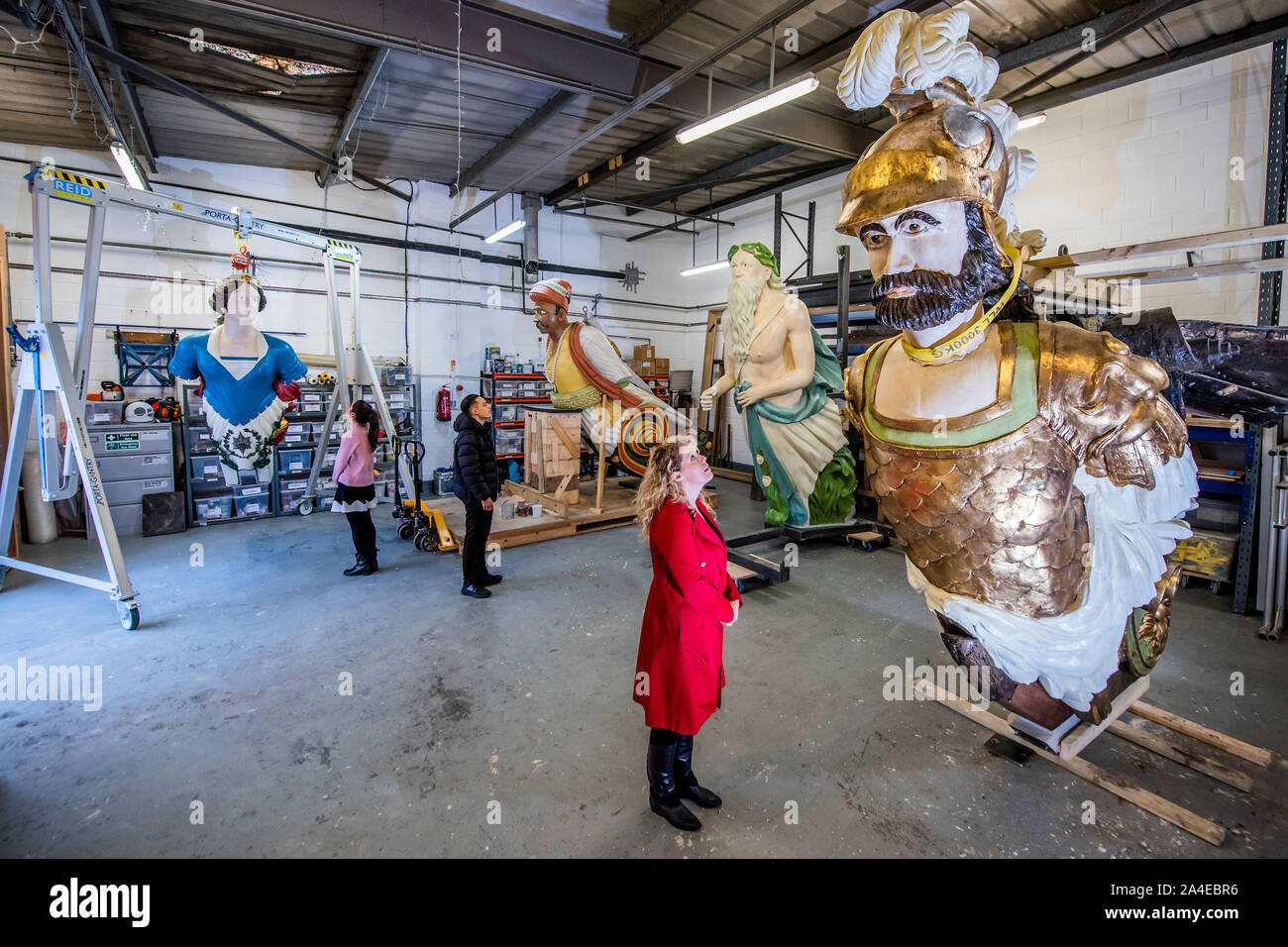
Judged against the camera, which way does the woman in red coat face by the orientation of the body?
to the viewer's right

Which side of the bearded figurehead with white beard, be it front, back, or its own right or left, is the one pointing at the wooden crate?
right

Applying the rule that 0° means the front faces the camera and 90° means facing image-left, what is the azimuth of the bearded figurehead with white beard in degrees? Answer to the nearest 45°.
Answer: approximately 45°

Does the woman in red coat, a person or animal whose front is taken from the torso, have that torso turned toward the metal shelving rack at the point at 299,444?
no

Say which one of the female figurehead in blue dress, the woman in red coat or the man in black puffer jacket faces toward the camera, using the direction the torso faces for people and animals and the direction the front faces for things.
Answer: the female figurehead in blue dress

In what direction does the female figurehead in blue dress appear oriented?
toward the camera

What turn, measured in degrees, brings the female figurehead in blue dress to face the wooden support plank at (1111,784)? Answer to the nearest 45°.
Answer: approximately 45° to its left

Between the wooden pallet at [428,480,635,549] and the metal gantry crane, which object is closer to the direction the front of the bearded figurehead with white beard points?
the metal gantry crane

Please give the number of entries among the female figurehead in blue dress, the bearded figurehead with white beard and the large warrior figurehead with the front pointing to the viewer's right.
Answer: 0

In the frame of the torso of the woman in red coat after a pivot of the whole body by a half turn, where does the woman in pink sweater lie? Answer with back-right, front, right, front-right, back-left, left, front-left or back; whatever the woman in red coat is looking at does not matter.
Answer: front-right

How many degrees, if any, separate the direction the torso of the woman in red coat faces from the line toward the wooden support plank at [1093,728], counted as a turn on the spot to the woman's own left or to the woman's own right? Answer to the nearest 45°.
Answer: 0° — they already face it

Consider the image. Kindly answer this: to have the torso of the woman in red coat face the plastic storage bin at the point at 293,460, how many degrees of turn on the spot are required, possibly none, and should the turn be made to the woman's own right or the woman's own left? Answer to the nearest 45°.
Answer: approximately 135° to the woman's own left
